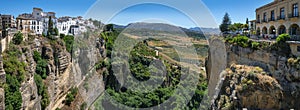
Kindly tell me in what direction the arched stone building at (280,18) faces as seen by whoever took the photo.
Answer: facing the viewer and to the left of the viewer

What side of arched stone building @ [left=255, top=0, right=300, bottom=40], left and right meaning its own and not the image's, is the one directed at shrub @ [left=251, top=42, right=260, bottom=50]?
front

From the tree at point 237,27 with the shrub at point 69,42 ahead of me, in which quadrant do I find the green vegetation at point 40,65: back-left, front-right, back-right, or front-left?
front-left

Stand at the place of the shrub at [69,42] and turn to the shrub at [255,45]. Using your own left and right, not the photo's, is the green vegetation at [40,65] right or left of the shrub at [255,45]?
right
